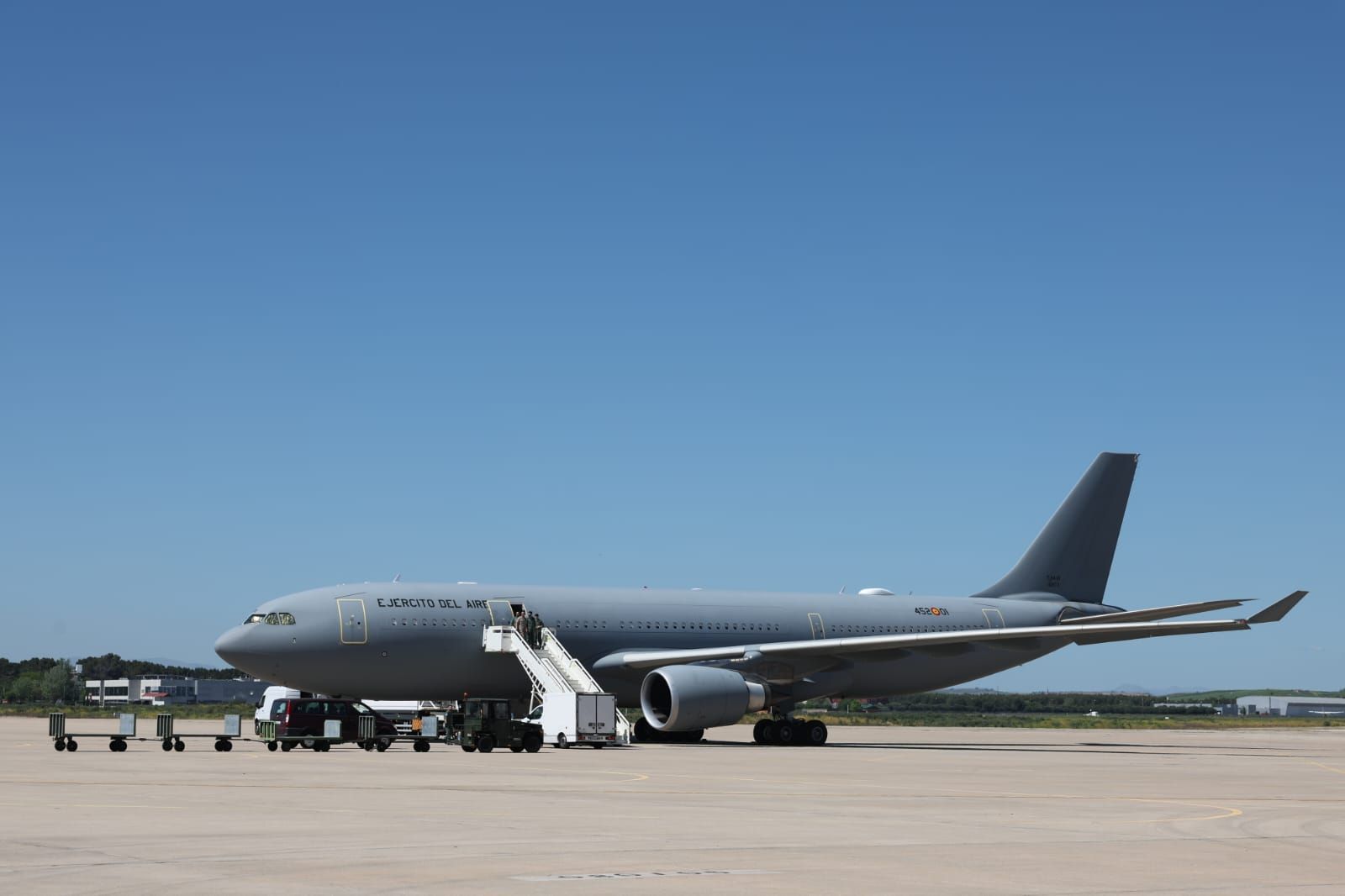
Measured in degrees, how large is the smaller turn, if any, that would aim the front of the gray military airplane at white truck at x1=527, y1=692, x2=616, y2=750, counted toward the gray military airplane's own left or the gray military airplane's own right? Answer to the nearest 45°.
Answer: approximately 45° to the gray military airplane's own left

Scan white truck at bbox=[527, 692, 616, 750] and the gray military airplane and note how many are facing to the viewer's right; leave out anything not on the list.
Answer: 0

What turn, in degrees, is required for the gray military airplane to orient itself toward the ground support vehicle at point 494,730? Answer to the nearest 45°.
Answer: approximately 45° to its left

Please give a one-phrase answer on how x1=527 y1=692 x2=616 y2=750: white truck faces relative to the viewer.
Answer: facing away from the viewer and to the left of the viewer

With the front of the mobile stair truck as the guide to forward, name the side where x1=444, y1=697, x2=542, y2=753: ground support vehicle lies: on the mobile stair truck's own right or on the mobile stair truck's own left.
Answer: on the mobile stair truck's own left

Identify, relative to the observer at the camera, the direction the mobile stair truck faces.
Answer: facing away from the viewer and to the left of the viewer
